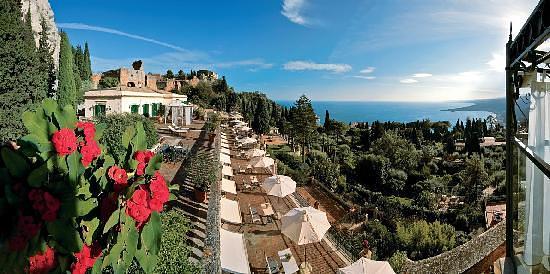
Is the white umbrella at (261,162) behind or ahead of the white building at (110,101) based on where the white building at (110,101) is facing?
ahead

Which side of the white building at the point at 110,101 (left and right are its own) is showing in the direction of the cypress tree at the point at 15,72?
right

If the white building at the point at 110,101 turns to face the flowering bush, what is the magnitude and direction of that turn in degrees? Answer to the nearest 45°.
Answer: approximately 45° to its right

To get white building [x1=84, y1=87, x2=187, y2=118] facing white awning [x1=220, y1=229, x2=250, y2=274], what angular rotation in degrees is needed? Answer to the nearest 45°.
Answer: approximately 45° to its right

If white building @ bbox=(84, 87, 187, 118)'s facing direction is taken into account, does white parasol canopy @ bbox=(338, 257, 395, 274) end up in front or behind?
in front

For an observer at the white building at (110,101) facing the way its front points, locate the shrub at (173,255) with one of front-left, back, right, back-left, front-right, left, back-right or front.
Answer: front-right

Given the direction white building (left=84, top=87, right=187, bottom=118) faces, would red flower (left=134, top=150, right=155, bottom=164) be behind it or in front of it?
in front

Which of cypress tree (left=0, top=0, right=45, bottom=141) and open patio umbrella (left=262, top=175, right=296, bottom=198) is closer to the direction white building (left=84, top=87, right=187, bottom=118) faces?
the open patio umbrella

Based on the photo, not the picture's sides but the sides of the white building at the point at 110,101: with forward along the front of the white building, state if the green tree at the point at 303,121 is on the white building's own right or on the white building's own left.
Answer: on the white building's own left

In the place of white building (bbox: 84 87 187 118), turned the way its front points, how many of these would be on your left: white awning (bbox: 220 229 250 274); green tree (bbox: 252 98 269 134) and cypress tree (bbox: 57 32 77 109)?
1

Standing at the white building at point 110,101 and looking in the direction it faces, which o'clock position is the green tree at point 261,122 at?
The green tree is roughly at 9 o'clock from the white building.

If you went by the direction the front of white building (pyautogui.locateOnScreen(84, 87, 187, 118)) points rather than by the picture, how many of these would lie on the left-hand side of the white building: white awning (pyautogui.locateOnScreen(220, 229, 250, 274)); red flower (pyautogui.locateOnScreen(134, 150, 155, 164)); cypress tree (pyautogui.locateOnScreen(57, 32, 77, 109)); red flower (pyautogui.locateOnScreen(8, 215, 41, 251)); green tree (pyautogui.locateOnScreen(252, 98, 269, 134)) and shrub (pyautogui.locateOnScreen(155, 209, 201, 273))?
1

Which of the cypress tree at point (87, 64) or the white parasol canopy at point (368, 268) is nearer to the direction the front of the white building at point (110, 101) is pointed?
the white parasol canopy
